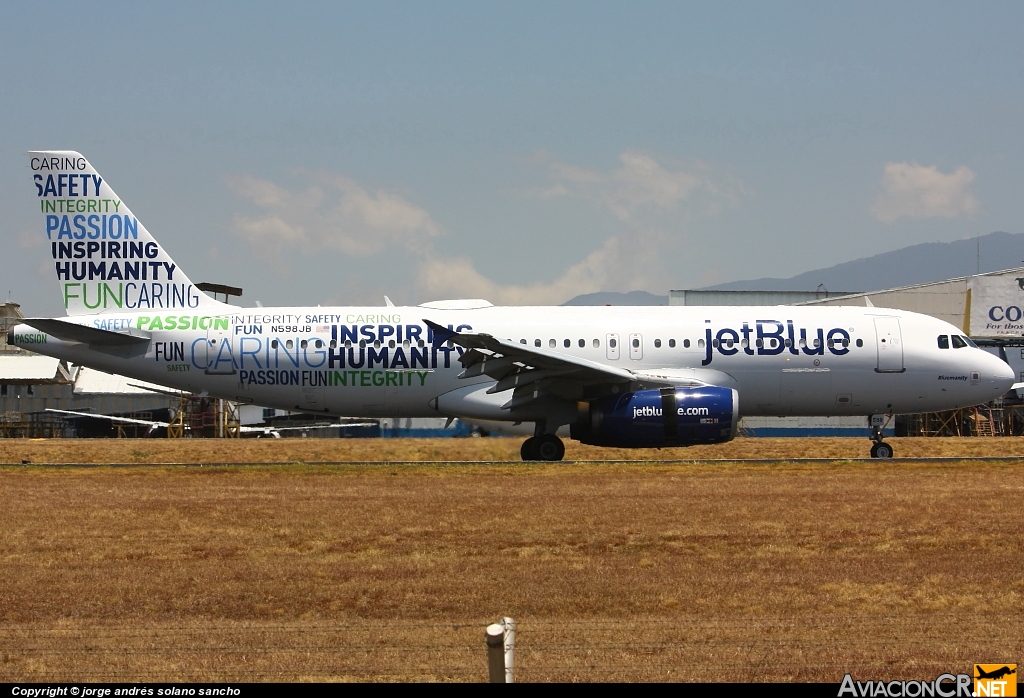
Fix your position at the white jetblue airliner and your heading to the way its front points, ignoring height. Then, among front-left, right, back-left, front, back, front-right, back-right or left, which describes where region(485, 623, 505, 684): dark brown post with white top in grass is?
right

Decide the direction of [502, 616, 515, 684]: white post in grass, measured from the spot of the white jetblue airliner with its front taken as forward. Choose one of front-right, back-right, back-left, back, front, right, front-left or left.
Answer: right

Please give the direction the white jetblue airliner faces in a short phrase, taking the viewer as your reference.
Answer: facing to the right of the viewer
